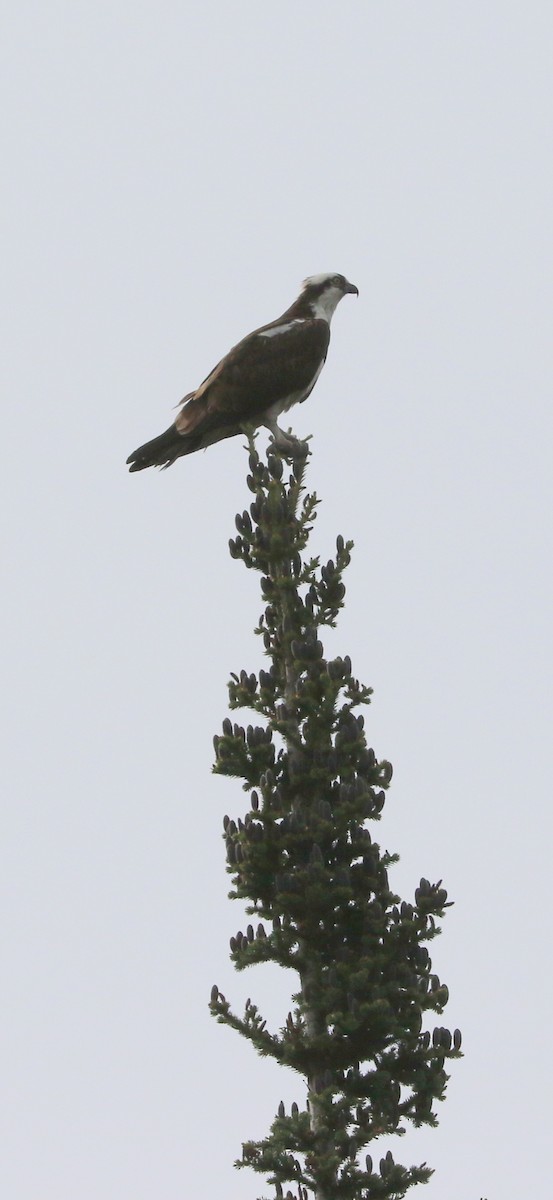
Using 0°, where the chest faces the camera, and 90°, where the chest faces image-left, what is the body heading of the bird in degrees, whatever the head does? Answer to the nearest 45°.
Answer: approximately 270°
